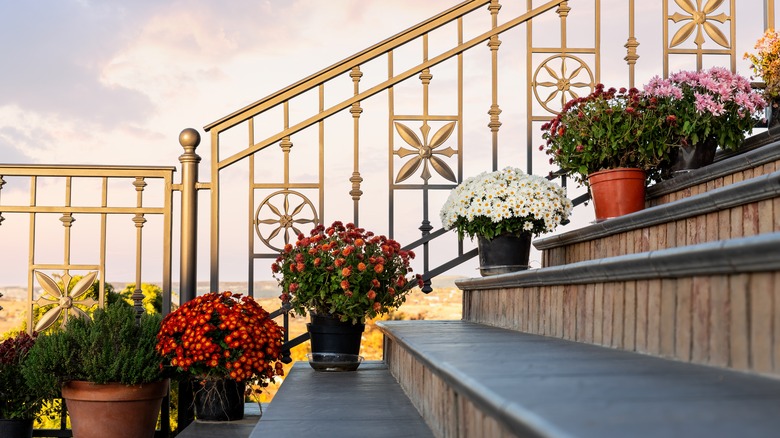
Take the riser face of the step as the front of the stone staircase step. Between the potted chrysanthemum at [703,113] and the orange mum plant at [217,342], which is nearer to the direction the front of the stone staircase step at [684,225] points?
the orange mum plant

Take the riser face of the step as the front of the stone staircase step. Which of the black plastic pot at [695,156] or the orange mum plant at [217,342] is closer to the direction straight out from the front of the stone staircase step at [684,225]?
the orange mum plant

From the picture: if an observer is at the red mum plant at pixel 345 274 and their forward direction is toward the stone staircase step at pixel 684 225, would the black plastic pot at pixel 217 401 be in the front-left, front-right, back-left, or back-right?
back-right

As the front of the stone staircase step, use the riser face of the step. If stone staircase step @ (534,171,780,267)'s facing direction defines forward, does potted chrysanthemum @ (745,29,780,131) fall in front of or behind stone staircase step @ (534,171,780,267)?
behind

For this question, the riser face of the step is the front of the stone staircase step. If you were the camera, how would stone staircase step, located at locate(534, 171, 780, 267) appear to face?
facing the viewer and to the left of the viewer

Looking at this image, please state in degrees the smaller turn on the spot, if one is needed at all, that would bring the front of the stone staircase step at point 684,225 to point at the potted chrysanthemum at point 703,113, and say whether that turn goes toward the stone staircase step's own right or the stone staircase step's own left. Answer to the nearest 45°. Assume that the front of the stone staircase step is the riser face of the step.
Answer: approximately 135° to the stone staircase step's own right
